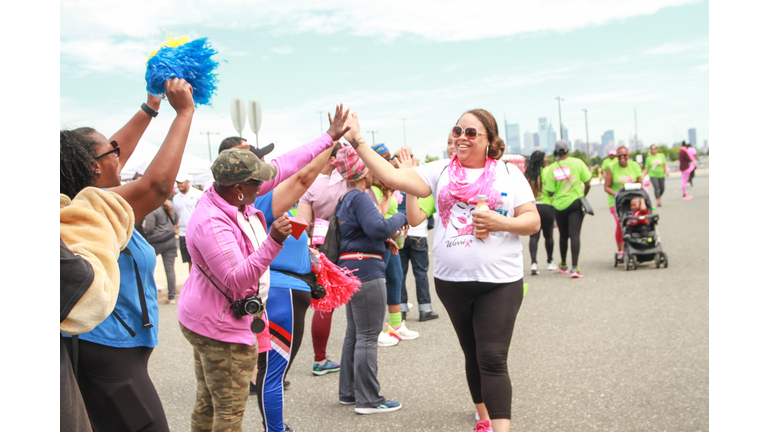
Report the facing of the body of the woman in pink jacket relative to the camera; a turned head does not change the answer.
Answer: to the viewer's right

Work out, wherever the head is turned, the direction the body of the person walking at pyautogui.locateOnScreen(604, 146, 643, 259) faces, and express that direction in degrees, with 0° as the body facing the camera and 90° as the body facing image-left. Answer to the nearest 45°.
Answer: approximately 0°

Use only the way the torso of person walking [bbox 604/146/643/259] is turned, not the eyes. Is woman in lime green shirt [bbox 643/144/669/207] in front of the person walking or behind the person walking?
behind

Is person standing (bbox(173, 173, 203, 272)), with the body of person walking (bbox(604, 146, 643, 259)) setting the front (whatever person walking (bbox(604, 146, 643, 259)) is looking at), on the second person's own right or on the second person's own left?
on the second person's own right

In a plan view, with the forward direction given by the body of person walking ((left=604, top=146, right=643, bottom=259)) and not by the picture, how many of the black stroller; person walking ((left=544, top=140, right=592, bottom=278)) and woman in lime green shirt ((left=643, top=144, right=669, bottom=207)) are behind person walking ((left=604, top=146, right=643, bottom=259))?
1

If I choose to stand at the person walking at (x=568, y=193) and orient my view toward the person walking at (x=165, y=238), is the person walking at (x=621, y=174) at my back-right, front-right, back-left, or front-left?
back-right

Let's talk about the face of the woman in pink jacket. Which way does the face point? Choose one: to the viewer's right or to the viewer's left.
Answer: to the viewer's right
